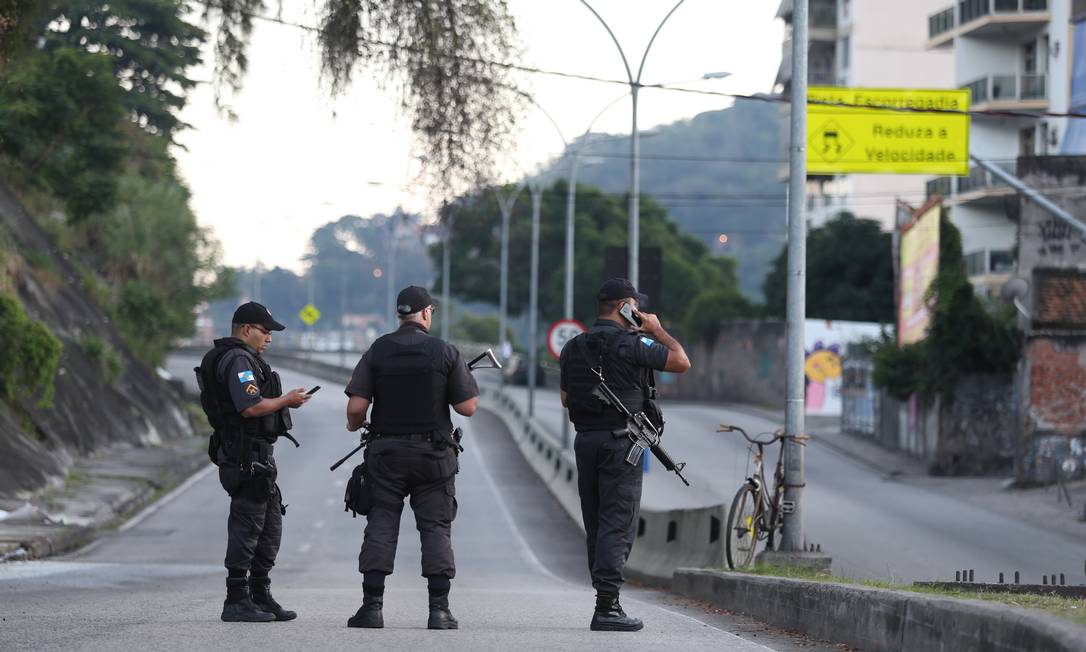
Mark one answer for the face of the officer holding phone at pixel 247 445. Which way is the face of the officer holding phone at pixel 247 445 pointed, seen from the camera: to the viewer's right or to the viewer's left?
to the viewer's right

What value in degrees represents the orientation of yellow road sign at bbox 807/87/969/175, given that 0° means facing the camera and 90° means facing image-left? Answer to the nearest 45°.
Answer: approximately 0°

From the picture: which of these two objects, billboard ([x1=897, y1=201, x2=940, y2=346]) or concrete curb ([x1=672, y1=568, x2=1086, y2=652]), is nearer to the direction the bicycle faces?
the concrete curb

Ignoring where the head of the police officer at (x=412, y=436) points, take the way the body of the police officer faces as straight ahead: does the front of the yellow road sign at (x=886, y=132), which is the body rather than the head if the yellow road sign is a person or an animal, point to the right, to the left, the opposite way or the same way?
the opposite way

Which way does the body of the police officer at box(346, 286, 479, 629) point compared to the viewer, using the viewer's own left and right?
facing away from the viewer

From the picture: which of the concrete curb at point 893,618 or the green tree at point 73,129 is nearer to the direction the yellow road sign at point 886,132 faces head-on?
the concrete curb

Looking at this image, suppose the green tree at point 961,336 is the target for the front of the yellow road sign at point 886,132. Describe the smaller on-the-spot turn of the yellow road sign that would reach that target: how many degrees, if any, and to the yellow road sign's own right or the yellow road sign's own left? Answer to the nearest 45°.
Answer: approximately 180°

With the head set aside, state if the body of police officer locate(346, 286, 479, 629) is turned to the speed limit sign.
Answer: yes

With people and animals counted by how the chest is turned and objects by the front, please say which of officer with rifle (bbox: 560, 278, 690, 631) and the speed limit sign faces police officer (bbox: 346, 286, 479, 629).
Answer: the speed limit sign

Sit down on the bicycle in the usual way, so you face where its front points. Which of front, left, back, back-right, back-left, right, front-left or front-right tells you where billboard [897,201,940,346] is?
back-right

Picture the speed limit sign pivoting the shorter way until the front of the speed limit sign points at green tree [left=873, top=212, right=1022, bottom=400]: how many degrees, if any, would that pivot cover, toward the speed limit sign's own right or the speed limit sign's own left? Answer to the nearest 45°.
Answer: approximately 90° to the speed limit sign's own left

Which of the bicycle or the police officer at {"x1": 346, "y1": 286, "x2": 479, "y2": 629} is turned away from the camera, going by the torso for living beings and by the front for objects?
the police officer

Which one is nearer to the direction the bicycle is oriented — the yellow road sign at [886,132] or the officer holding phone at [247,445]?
the officer holding phone
